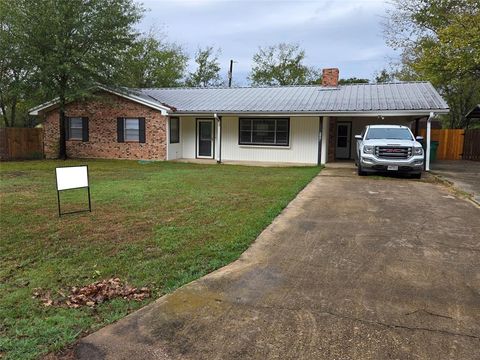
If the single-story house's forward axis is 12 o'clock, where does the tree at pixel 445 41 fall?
The tree is roughly at 9 o'clock from the single-story house.

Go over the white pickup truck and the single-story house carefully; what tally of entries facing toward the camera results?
2

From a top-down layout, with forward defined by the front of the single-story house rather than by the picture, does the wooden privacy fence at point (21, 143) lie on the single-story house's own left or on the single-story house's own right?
on the single-story house's own right

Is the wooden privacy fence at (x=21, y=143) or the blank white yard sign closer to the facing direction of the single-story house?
the blank white yard sign

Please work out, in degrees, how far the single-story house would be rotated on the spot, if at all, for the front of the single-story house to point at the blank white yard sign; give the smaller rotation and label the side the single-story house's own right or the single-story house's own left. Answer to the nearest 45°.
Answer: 0° — it already faces it

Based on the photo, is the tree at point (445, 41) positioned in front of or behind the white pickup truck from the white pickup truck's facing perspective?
behind

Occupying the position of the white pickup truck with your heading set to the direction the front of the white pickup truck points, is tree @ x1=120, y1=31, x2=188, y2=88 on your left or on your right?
on your right

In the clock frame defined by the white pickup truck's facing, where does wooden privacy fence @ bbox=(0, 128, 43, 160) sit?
The wooden privacy fence is roughly at 3 o'clock from the white pickup truck.
